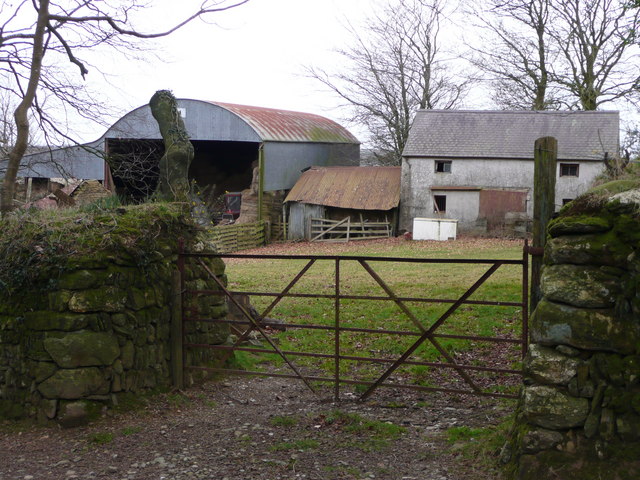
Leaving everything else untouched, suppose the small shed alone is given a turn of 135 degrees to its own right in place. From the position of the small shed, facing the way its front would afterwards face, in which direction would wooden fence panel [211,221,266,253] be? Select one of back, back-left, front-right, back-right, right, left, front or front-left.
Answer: left

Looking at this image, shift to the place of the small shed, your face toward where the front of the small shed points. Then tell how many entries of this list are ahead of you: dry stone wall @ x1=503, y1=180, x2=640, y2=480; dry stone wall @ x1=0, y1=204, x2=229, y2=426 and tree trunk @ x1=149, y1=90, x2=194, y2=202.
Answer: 3

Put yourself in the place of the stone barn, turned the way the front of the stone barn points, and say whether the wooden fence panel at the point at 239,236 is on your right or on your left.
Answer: on your right

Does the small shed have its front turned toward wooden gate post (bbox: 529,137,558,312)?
yes

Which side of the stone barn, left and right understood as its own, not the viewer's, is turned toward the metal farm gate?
front

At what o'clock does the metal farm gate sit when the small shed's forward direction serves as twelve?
The metal farm gate is roughly at 12 o'clock from the small shed.

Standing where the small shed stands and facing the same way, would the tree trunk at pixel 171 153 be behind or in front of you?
in front

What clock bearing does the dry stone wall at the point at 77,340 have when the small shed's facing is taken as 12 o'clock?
The dry stone wall is roughly at 12 o'clock from the small shed.

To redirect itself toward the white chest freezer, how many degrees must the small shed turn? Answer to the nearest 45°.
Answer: approximately 45° to its left

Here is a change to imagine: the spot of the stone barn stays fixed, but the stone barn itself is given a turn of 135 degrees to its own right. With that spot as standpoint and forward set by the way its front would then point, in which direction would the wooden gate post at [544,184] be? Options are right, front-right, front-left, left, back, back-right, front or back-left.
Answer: back-left

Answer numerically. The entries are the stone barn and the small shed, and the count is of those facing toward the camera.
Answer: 2

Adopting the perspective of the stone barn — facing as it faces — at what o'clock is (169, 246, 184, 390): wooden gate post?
The wooden gate post is roughly at 12 o'clock from the stone barn.

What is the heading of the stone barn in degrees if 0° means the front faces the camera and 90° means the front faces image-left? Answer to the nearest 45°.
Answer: approximately 0°

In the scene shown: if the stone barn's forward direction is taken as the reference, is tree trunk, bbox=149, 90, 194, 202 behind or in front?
in front

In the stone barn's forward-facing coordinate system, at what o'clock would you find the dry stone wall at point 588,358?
The dry stone wall is roughly at 12 o'clock from the stone barn.
